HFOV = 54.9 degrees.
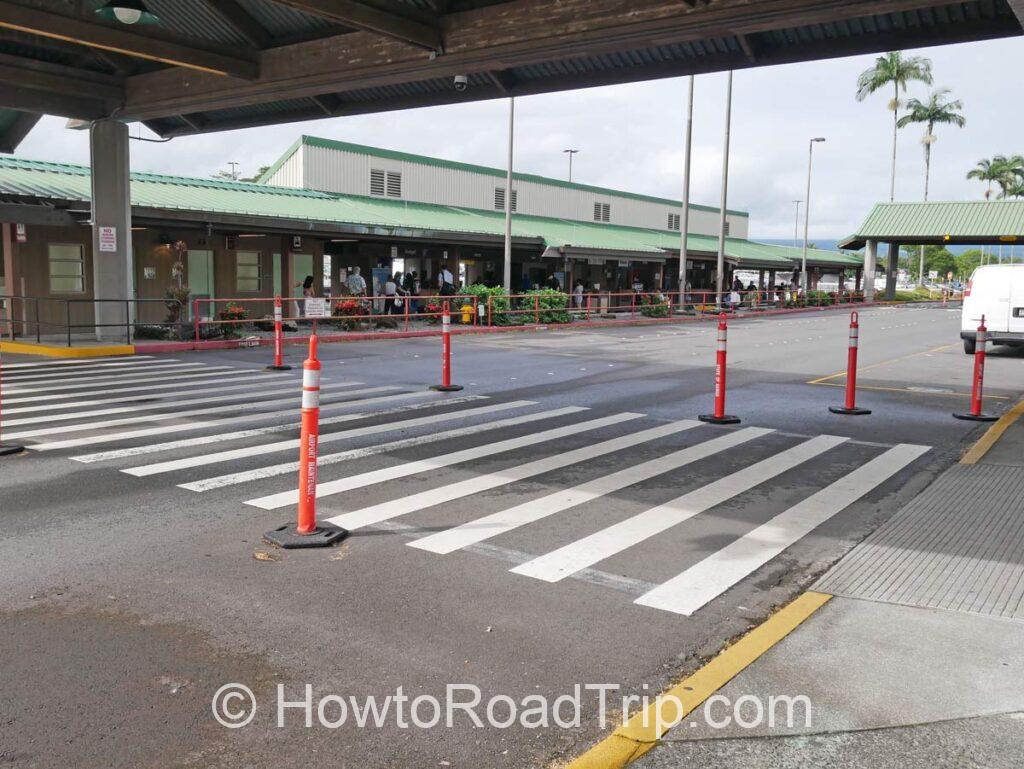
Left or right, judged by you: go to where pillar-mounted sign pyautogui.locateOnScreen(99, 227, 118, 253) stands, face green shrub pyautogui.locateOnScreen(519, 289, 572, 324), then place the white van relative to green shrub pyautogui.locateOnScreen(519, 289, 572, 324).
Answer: right

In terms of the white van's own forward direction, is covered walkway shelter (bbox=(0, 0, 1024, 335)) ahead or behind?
behind

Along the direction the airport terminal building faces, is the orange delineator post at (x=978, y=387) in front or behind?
in front

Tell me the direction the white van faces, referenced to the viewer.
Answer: facing away from the viewer

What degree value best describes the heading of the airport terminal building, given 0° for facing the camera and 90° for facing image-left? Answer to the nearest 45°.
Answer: approximately 315°

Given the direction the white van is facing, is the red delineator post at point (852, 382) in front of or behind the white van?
behind

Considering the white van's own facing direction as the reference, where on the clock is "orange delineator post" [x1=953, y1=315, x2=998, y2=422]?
The orange delineator post is roughly at 6 o'clock from the white van.

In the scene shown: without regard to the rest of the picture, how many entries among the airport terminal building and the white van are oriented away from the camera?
1

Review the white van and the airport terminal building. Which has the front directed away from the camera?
the white van

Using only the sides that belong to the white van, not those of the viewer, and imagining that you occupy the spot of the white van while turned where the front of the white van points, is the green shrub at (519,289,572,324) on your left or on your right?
on your left

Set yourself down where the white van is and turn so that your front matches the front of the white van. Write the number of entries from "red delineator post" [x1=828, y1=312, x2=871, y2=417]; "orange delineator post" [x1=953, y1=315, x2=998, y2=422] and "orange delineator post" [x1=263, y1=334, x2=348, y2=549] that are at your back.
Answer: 3
